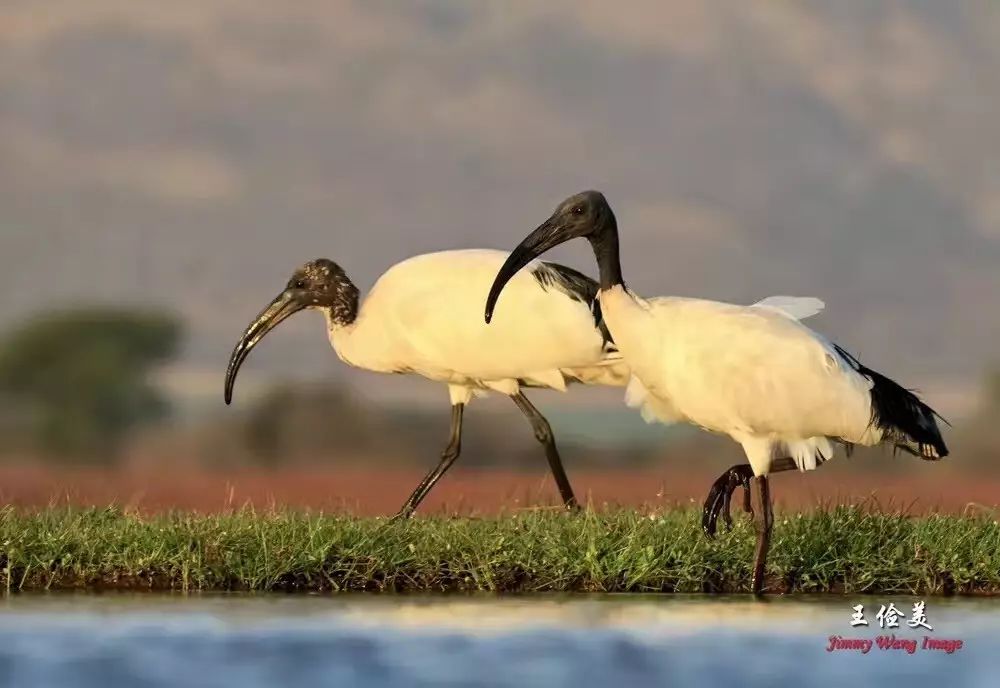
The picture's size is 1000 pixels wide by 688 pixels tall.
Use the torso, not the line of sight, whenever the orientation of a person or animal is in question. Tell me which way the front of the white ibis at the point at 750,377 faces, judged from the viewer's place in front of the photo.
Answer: facing to the left of the viewer

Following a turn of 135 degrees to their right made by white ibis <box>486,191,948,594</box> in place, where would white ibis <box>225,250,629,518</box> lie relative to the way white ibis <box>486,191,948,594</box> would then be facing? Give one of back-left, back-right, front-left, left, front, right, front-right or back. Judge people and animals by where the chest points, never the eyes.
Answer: left

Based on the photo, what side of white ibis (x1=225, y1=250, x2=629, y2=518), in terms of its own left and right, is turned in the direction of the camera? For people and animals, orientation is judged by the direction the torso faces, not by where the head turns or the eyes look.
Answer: left
